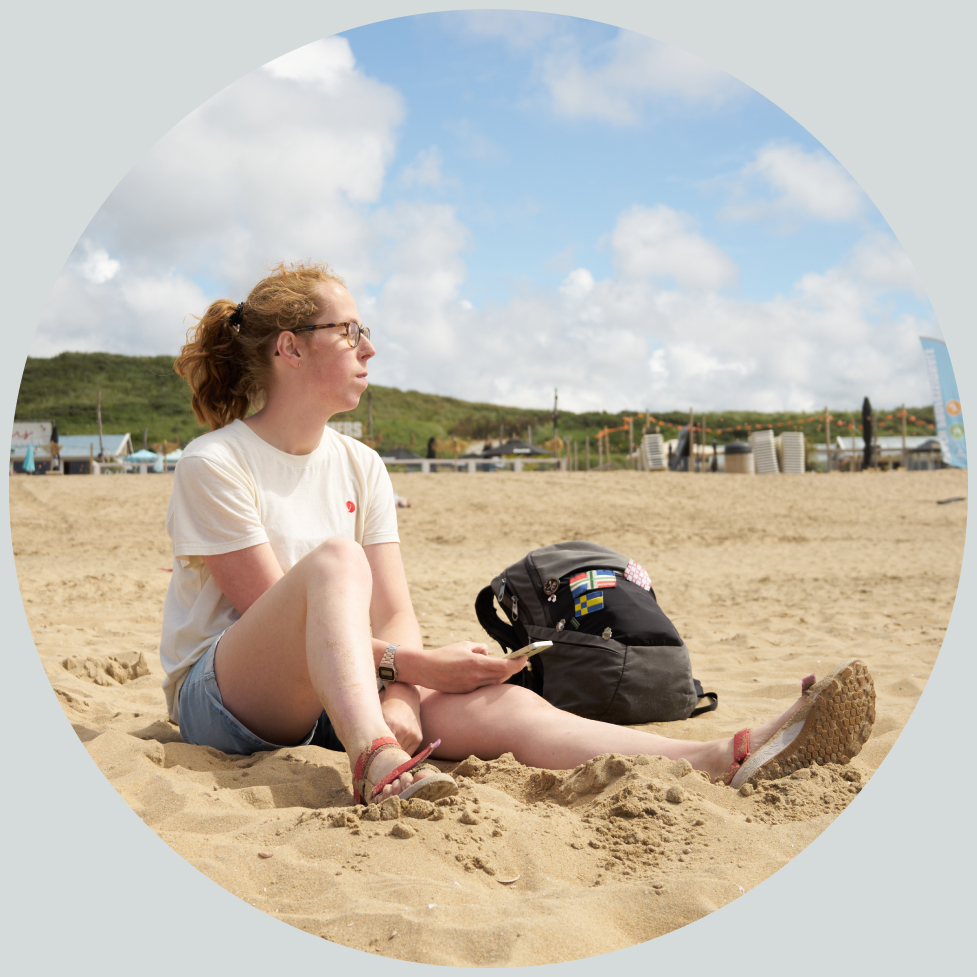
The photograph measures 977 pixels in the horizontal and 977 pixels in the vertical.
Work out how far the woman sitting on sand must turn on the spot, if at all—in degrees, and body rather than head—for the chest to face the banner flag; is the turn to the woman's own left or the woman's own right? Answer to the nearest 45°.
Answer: approximately 90° to the woman's own left

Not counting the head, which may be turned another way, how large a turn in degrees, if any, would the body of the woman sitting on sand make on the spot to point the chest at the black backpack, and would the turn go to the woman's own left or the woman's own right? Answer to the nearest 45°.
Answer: approximately 90° to the woman's own left

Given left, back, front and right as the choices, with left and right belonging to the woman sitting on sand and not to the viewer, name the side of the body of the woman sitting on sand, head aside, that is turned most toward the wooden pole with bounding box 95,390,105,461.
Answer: back

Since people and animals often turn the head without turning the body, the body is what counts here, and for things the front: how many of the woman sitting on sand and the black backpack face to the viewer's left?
0

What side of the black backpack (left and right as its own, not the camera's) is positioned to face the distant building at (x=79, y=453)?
back

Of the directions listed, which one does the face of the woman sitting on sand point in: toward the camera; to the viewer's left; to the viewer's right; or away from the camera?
to the viewer's right

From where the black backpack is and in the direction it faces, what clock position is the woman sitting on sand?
The woman sitting on sand is roughly at 3 o'clock from the black backpack.

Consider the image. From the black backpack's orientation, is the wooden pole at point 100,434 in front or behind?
behind

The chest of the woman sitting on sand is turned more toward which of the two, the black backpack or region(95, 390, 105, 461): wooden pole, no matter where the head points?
the black backpack
